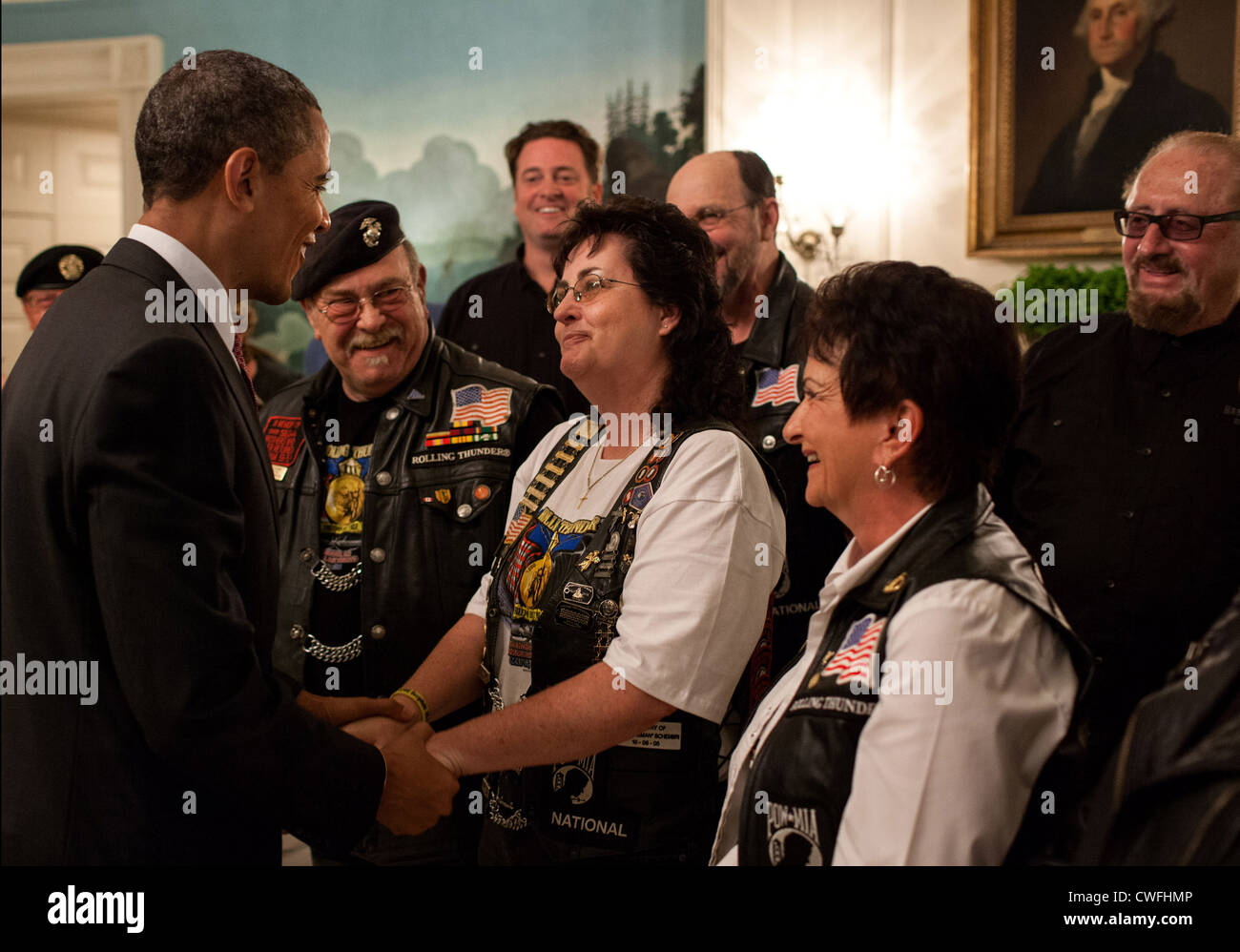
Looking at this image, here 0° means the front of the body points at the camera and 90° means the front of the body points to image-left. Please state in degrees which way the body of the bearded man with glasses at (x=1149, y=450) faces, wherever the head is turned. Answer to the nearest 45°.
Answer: approximately 45°

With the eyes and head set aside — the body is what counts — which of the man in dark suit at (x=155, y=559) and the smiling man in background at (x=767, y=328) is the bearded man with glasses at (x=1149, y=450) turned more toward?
the man in dark suit

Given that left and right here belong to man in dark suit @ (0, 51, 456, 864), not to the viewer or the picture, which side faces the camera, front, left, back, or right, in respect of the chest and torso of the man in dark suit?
right

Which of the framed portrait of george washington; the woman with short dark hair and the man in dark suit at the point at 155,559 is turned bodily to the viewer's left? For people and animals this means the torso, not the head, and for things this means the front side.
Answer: the woman with short dark hair

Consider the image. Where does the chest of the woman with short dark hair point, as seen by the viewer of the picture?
to the viewer's left

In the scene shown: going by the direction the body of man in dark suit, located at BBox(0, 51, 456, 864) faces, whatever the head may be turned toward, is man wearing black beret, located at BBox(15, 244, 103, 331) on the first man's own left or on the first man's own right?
on the first man's own left

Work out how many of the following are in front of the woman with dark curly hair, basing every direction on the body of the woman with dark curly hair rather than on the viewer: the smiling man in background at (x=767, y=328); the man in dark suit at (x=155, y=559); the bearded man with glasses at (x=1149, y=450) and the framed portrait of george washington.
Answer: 1

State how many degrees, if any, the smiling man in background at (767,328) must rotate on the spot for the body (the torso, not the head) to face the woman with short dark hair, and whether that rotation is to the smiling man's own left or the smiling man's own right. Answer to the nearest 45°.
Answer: approximately 45° to the smiling man's own left

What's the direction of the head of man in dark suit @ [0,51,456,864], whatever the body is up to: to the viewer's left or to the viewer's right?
to the viewer's right

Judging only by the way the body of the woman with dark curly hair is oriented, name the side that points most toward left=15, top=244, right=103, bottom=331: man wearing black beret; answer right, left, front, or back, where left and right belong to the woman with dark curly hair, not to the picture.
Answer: right

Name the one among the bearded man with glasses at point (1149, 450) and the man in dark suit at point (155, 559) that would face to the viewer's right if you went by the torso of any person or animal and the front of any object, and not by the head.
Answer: the man in dark suit

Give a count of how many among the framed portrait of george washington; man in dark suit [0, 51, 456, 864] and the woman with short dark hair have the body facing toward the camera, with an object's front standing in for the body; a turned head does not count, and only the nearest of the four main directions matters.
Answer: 1

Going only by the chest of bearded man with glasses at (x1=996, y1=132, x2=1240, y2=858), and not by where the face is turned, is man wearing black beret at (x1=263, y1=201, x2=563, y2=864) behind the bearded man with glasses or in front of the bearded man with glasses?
in front
